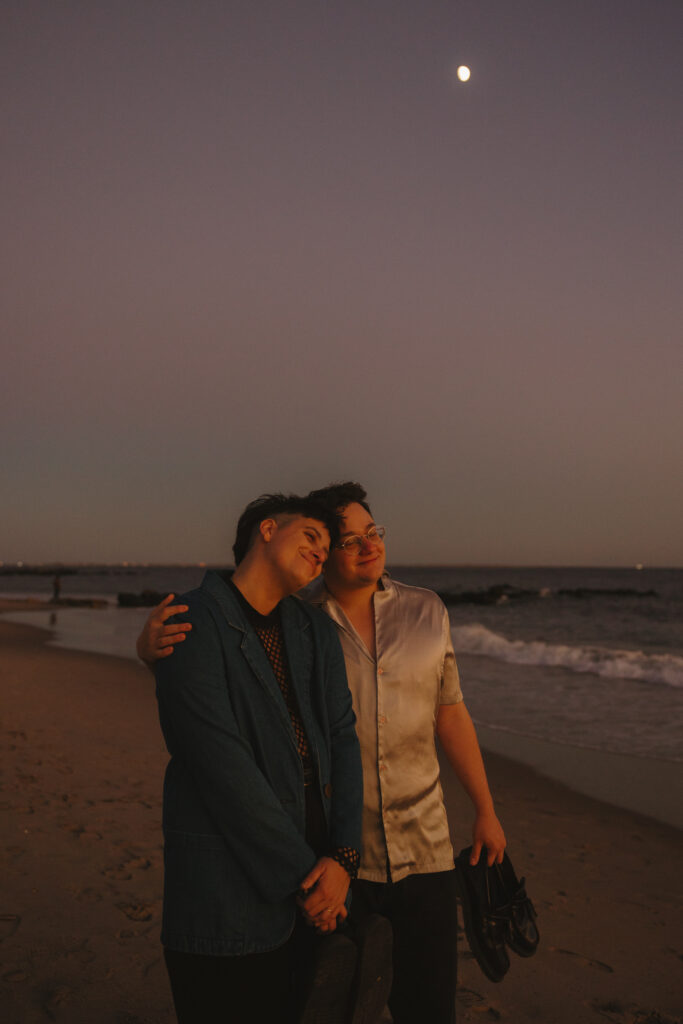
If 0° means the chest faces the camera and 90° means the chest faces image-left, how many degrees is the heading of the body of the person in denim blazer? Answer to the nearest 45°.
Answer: approximately 315°

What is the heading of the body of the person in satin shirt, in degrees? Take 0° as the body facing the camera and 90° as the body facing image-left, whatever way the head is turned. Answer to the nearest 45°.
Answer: approximately 0°
